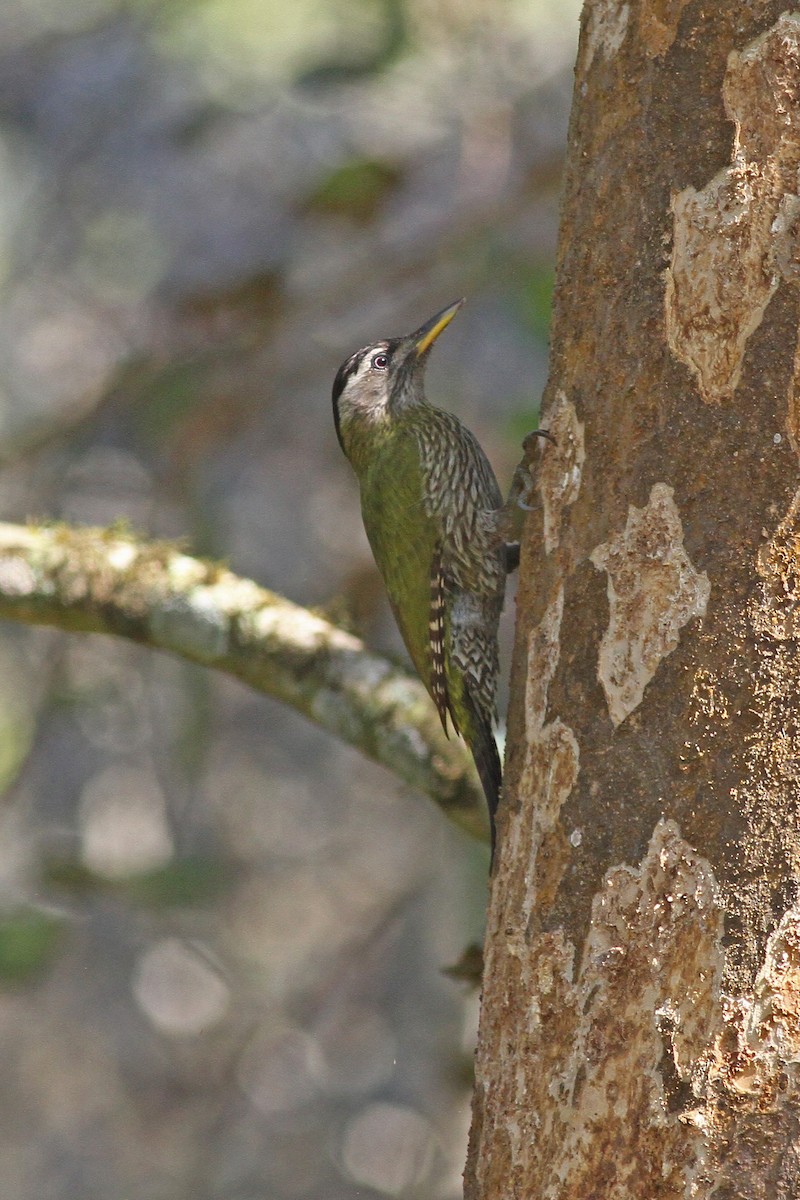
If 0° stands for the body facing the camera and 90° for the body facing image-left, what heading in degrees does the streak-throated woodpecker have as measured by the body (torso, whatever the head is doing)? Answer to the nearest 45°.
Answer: approximately 270°
